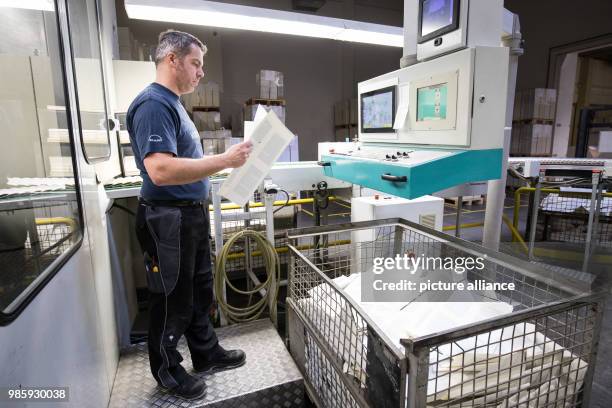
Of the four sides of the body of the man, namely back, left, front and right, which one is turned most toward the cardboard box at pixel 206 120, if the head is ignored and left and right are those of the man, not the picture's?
left

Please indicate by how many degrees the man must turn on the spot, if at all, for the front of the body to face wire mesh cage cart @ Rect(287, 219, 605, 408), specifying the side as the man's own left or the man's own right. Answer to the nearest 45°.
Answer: approximately 45° to the man's own right

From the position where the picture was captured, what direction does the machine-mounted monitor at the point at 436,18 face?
facing the viewer and to the left of the viewer

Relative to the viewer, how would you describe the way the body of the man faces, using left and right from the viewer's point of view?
facing to the right of the viewer

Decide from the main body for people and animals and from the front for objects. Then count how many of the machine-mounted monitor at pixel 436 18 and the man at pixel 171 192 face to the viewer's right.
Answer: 1

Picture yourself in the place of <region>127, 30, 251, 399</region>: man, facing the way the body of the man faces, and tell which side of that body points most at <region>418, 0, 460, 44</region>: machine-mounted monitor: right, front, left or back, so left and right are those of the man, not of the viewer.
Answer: front

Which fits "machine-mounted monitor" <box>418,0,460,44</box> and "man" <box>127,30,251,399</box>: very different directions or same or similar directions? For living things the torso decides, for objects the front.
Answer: very different directions

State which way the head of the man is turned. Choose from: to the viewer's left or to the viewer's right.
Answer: to the viewer's right

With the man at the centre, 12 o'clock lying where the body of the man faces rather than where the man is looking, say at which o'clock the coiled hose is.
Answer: The coiled hose is roughly at 10 o'clock from the man.
